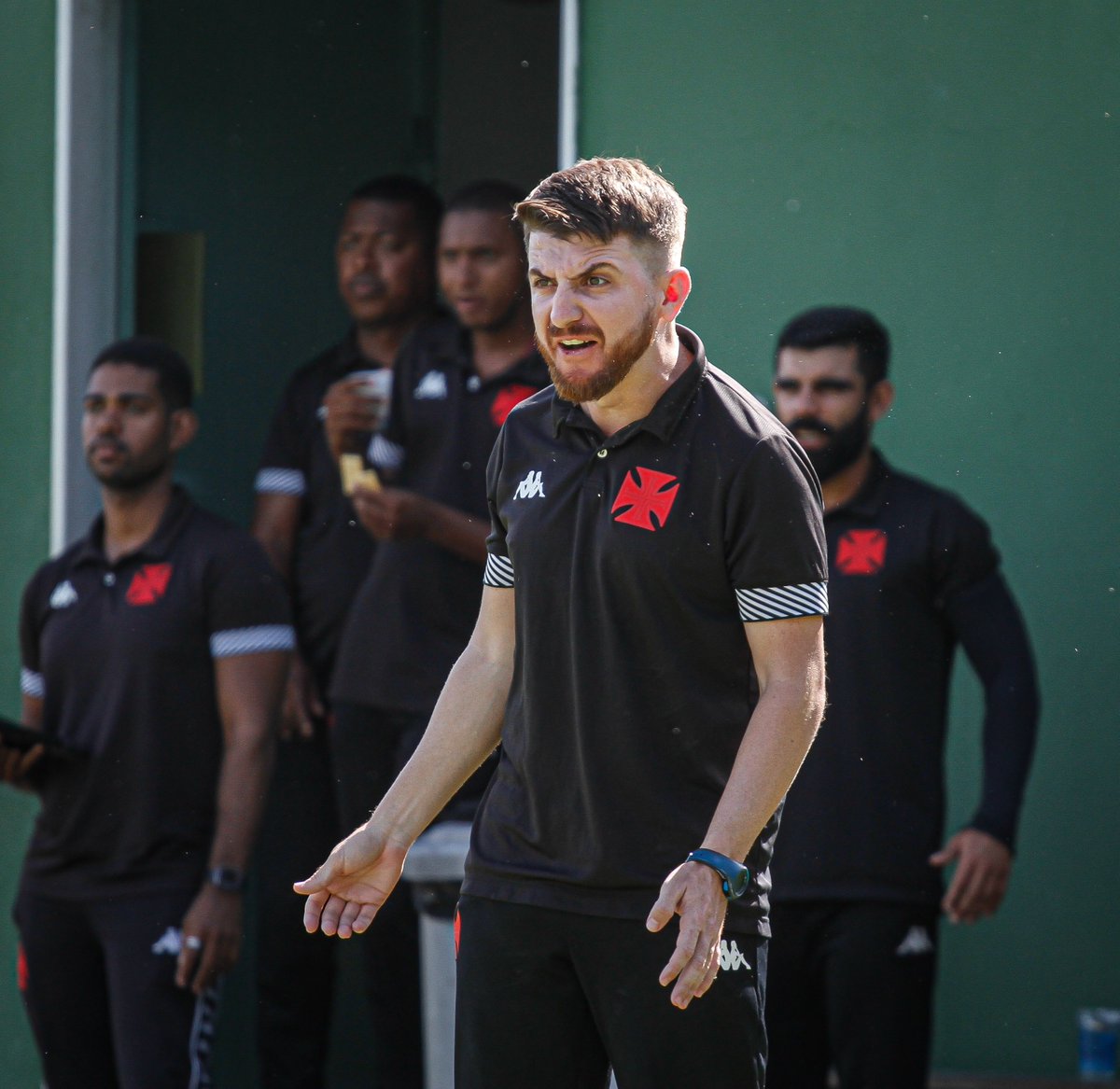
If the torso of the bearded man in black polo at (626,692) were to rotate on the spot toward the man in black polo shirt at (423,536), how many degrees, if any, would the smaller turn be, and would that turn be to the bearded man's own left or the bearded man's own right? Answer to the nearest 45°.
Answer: approximately 135° to the bearded man's own right

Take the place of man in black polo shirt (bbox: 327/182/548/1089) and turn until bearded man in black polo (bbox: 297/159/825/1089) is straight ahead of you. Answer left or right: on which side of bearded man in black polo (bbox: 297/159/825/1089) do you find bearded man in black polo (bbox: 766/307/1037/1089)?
left

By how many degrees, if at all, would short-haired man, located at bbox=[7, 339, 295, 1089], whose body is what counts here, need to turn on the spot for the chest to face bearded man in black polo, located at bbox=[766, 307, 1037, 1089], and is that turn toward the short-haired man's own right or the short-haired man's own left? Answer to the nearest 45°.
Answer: approximately 90° to the short-haired man's own left

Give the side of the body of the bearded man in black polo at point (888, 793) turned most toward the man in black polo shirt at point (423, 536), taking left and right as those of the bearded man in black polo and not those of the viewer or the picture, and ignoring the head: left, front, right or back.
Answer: right

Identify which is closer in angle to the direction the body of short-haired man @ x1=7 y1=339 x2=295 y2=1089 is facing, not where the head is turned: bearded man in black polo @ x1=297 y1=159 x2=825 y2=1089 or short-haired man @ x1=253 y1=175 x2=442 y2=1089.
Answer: the bearded man in black polo

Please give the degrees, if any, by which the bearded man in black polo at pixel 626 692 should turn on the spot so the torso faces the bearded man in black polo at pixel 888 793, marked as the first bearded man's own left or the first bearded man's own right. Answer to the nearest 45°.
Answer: approximately 180°

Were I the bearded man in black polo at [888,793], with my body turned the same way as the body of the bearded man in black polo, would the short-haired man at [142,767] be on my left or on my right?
on my right
